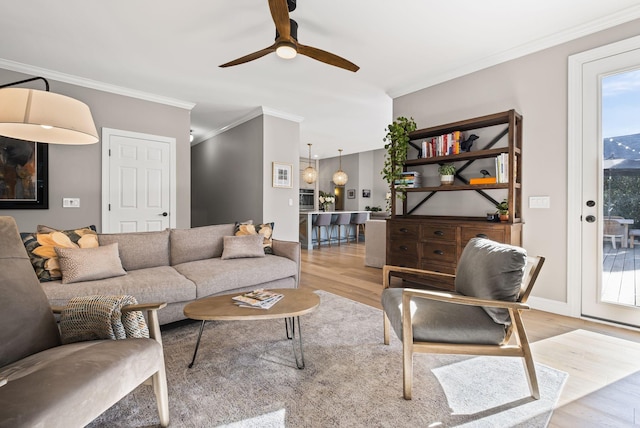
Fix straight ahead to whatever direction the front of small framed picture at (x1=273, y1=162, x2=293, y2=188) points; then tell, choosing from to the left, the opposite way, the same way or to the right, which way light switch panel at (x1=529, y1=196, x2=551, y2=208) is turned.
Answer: to the right

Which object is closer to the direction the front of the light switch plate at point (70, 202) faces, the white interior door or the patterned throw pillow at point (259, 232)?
the patterned throw pillow

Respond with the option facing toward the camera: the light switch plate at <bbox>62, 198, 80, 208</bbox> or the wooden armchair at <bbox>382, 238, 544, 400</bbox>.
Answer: the light switch plate

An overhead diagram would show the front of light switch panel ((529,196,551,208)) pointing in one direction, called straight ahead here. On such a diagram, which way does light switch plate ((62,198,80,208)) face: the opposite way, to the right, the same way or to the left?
to the left

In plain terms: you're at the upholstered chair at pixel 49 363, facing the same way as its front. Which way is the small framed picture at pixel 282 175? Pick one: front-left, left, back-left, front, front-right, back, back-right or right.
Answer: left

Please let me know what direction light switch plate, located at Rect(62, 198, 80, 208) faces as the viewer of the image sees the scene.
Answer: facing the viewer

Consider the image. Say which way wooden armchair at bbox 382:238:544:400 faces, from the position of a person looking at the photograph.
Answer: facing to the left of the viewer

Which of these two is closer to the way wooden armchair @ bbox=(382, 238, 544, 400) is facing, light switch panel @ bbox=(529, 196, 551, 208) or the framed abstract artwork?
the framed abstract artwork

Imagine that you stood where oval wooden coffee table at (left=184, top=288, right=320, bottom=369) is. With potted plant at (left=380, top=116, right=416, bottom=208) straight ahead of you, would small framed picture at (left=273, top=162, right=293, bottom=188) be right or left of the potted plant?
left

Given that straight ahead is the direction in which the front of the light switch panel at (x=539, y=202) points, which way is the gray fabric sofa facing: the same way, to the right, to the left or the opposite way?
to the left

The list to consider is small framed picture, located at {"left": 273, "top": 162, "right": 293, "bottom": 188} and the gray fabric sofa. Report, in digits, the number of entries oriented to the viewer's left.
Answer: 0

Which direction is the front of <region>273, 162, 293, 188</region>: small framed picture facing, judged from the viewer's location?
facing the viewer and to the right of the viewer

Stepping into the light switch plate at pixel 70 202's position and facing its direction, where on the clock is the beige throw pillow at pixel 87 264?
The beige throw pillow is roughly at 12 o'clock from the light switch plate.

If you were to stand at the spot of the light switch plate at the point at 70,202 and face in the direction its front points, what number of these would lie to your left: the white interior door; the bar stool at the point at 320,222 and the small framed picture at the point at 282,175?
3

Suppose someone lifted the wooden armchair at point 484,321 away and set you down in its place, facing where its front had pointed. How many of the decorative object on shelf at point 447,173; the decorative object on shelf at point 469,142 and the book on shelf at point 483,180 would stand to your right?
3
